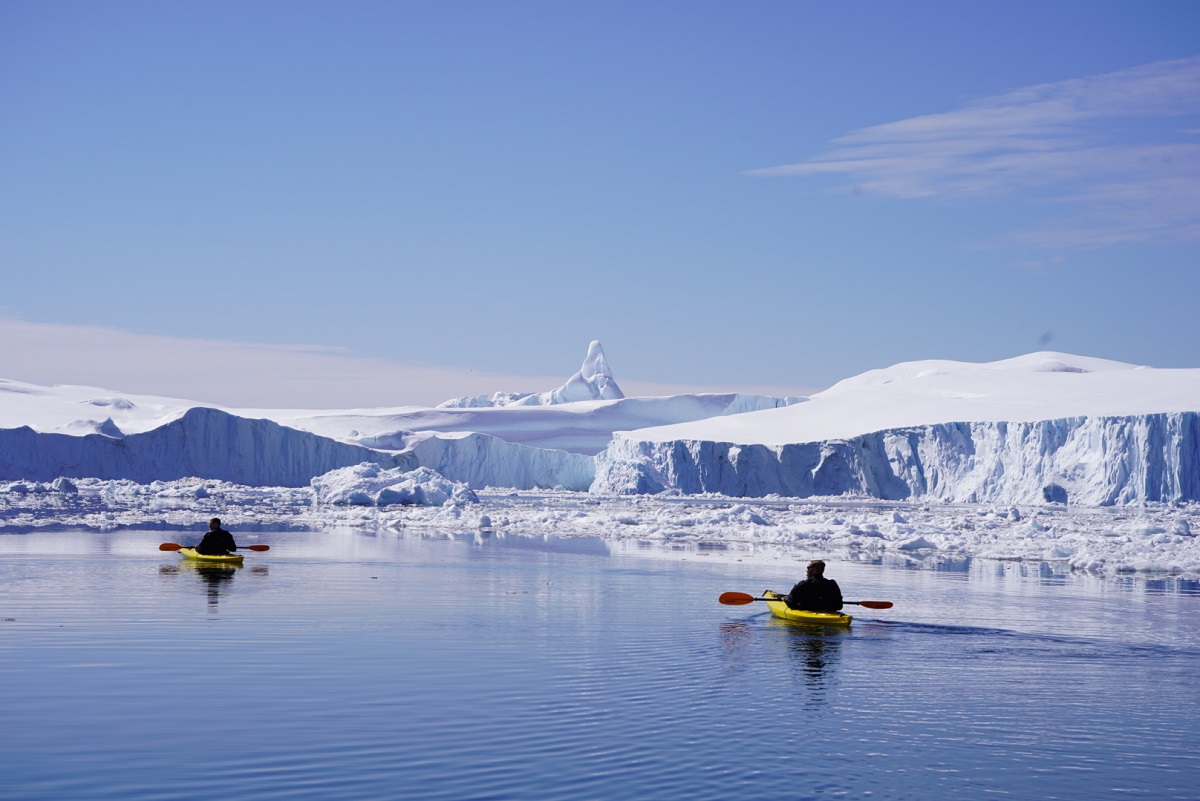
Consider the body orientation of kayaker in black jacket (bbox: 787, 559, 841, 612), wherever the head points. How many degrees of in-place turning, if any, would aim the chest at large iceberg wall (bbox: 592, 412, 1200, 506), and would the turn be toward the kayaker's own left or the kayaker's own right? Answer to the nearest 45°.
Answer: approximately 45° to the kayaker's own right

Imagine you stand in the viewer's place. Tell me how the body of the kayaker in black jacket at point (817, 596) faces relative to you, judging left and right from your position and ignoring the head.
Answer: facing away from the viewer and to the left of the viewer

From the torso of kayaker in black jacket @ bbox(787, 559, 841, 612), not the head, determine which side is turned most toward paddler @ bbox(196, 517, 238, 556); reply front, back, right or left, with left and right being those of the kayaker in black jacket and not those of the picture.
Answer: front

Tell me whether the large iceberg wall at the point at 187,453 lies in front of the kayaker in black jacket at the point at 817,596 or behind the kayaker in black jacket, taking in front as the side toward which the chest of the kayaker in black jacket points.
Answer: in front

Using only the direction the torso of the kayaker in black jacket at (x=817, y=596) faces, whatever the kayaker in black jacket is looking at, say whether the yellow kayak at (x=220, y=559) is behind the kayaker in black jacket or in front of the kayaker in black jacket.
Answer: in front
